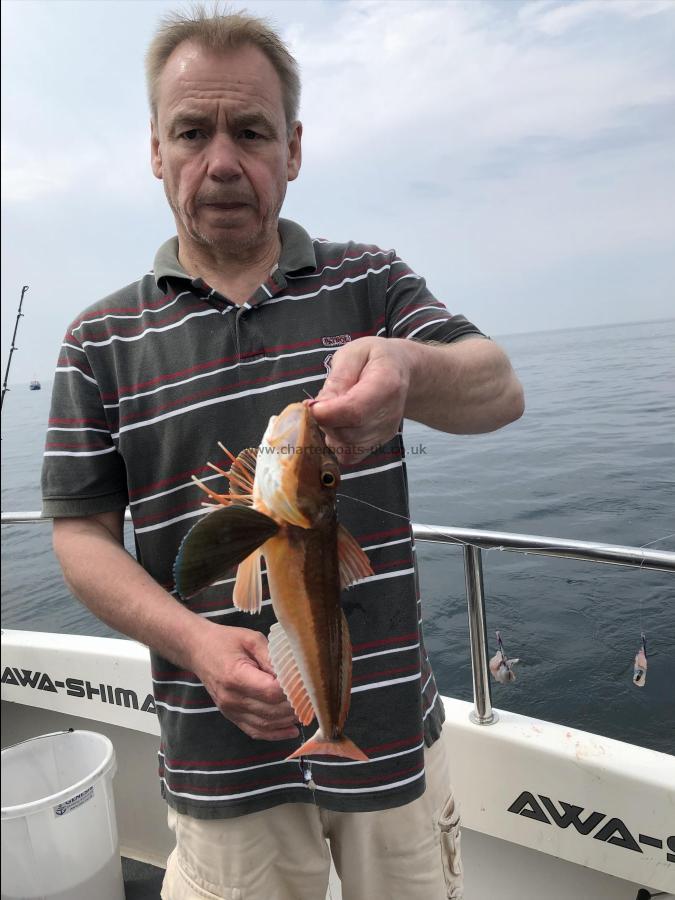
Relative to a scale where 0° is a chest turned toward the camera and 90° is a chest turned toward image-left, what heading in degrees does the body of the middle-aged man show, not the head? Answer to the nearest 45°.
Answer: approximately 0°

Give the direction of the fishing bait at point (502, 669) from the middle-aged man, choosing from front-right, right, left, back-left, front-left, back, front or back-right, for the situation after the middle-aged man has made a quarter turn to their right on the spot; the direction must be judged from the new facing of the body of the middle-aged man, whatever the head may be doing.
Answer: back-right
